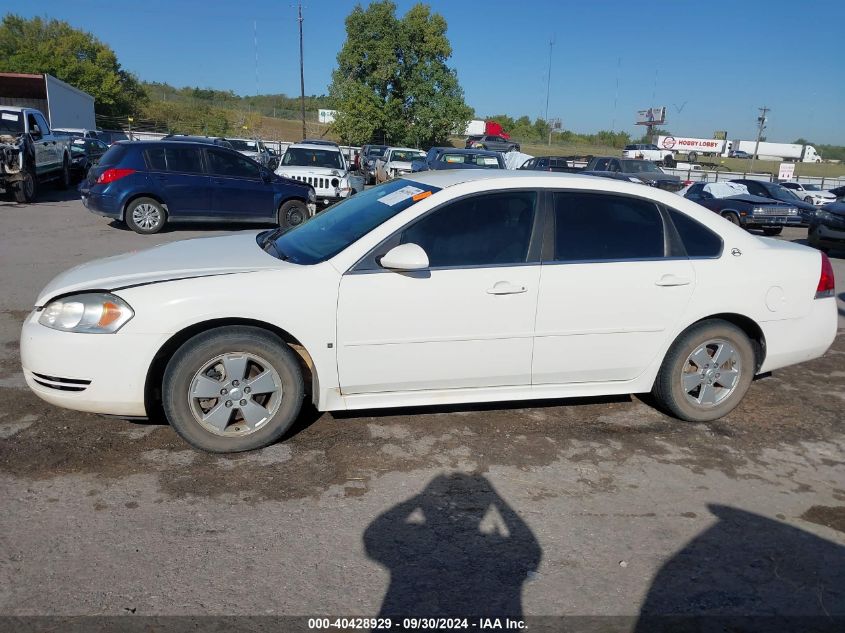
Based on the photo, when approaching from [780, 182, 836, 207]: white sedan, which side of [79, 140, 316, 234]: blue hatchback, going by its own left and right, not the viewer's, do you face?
front

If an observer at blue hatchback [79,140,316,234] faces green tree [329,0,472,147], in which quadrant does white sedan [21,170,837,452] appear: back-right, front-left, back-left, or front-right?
back-right

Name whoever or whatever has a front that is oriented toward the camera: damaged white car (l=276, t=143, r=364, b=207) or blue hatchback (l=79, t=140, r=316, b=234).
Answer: the damaged white car

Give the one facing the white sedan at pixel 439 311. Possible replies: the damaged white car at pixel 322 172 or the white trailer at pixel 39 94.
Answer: the damaged white car

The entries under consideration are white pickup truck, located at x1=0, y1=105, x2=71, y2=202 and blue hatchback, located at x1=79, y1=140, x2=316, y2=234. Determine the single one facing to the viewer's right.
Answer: the blue hatchback

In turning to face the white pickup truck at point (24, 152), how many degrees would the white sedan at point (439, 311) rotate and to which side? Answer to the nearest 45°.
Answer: approximately 45° to its right

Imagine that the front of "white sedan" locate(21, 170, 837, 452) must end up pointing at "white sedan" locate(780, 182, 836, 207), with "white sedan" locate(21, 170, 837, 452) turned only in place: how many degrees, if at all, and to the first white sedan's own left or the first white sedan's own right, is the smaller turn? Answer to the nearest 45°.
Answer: approximately 135° to the first white sedan's own right

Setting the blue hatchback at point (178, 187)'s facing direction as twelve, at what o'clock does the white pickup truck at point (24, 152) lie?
The white pickup truck is roughly at 8 o'clock from the blue hatchback.

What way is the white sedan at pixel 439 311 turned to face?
to the viewer's left

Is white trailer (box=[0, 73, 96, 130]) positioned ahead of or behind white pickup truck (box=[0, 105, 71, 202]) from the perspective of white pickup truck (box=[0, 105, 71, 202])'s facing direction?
behind

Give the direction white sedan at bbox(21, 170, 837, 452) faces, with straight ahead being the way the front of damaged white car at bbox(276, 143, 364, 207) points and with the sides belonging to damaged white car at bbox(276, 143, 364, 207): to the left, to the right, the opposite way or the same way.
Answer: to the right

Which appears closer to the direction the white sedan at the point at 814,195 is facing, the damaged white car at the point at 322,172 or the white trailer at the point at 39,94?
the damaged white car

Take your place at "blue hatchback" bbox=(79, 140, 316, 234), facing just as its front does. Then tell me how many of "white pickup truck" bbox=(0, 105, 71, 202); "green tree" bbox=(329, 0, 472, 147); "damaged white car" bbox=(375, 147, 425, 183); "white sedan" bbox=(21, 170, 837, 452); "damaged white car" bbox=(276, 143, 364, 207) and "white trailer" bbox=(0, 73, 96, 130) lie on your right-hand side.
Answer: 1

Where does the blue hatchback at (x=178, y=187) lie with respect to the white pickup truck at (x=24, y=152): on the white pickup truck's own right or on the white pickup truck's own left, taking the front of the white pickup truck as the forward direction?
on the white pickup truck's own left

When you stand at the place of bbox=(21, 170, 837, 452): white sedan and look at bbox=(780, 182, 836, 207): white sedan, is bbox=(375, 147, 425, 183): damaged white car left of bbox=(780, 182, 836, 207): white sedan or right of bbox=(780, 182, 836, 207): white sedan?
left

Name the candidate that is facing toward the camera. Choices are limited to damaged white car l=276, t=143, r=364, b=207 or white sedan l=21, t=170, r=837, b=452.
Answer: the damaged white car

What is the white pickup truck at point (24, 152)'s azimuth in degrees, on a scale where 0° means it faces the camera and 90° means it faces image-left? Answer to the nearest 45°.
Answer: approximately 45°

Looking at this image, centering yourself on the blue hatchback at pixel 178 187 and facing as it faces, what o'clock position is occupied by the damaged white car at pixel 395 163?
The damaged white car is roughly at 10 o'clock from the blue hatchback.

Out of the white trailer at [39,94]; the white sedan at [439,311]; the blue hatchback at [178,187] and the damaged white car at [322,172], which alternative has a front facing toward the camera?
the damaged white car

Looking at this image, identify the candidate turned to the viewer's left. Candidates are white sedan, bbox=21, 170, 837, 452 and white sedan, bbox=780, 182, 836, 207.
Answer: white sedan, bbox=21, 170, 837, 452

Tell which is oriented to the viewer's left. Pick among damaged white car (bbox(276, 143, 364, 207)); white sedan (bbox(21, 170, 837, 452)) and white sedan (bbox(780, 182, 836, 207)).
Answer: white sedan (bbox(21, 170, 837, 452))

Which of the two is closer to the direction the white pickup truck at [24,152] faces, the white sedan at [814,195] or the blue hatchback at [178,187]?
the blue hatchback
